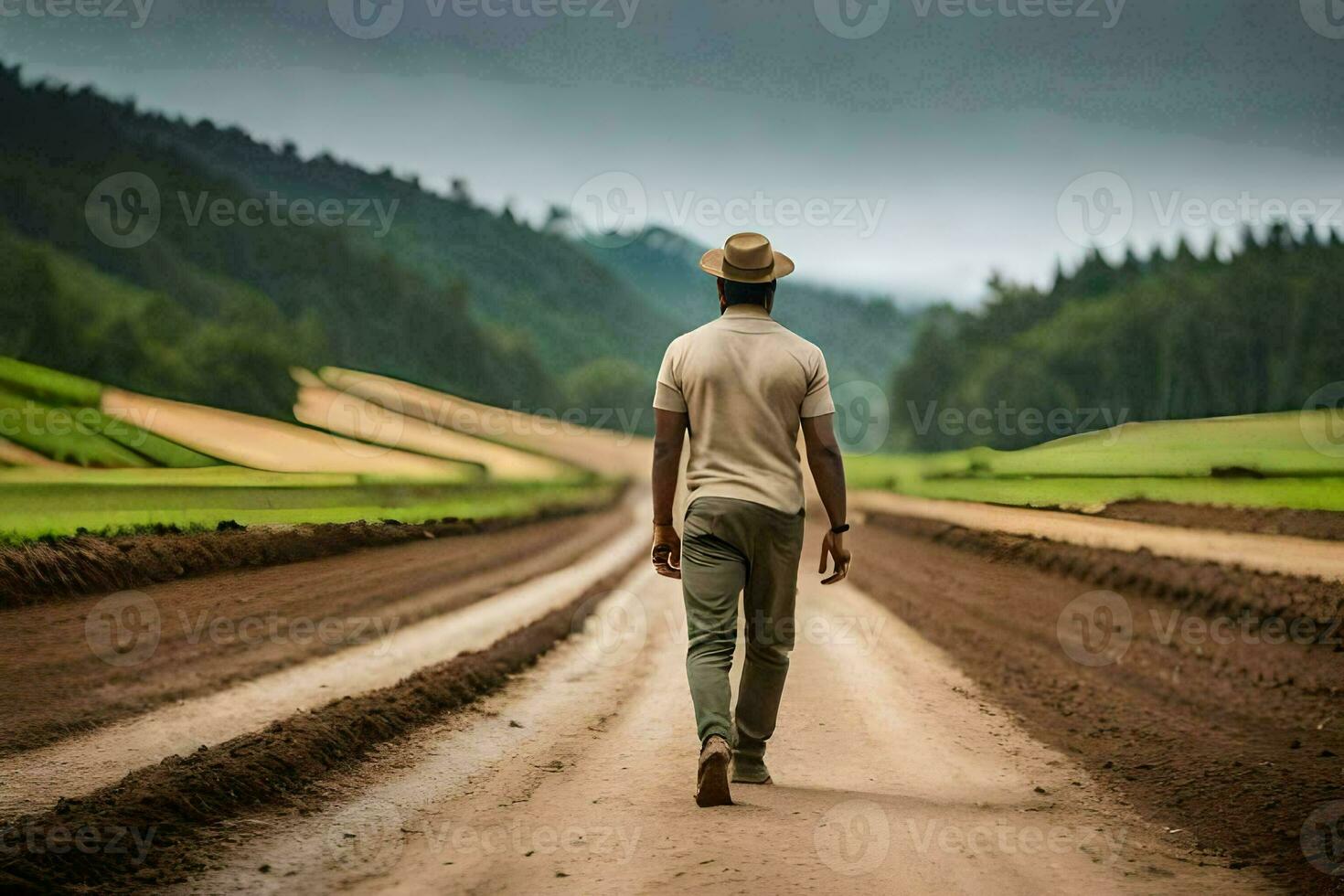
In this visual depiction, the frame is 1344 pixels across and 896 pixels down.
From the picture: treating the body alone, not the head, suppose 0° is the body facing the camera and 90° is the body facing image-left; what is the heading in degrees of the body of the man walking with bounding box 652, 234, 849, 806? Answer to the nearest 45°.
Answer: approximately 180°
